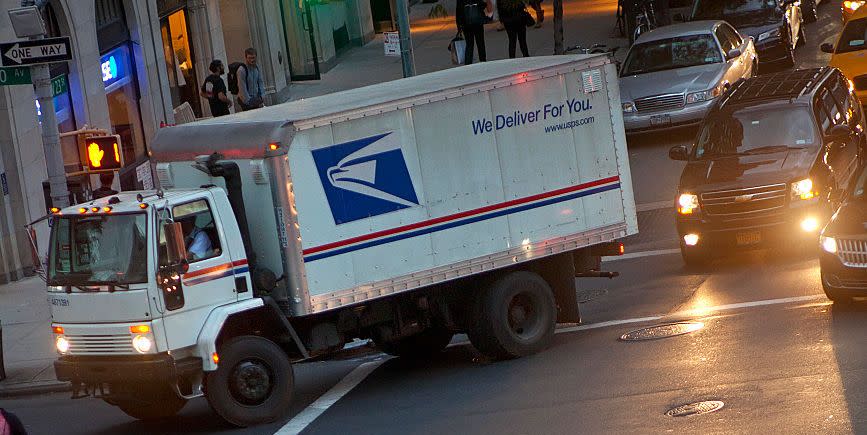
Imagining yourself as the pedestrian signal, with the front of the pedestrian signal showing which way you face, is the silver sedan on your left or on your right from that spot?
on your left

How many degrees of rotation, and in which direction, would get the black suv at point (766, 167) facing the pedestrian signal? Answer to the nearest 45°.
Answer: approximately 45° to its right

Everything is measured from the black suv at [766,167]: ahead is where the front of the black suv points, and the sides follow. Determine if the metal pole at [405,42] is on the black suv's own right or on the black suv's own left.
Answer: on the black suv's own right

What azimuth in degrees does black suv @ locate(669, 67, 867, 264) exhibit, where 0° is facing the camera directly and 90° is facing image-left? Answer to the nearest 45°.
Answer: approximately 0°

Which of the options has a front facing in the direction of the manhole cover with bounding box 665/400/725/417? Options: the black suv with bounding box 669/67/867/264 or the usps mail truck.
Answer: the black suv

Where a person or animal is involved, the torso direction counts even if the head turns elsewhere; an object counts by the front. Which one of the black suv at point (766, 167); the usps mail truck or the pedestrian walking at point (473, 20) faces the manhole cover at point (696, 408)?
the black suv
